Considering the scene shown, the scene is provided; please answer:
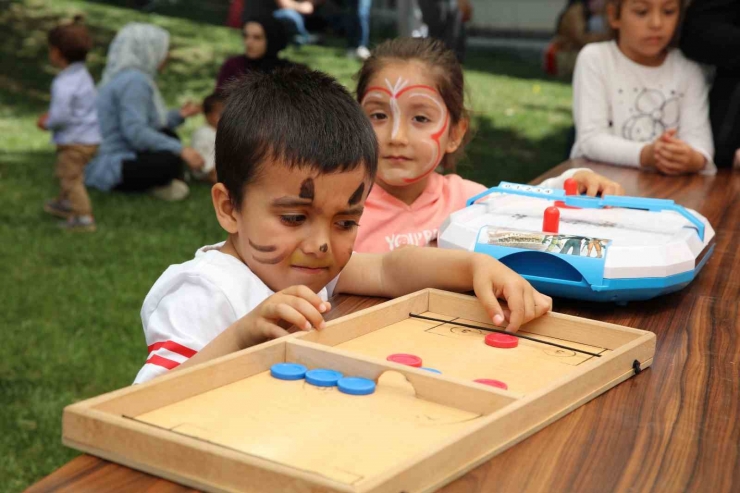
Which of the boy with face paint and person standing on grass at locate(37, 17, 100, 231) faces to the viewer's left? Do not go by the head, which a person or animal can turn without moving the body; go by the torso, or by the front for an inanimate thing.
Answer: the person standing on grass

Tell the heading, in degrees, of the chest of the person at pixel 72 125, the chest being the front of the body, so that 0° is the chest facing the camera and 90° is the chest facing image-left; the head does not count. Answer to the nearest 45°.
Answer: approximately 90°

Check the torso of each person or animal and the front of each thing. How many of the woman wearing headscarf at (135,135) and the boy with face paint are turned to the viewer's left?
0

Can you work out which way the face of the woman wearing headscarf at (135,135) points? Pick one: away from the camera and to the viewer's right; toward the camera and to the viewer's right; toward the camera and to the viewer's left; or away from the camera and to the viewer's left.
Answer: away from the camera and to the viewer's right

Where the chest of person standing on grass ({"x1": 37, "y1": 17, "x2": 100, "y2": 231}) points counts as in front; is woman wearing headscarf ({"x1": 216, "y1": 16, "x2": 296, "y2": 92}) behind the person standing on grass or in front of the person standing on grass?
behind

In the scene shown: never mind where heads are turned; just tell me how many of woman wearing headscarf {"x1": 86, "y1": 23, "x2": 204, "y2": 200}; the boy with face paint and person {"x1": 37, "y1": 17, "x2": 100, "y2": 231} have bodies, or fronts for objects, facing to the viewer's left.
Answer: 1

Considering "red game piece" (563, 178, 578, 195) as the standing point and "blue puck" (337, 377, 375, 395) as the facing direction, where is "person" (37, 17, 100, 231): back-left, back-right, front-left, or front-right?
back-right

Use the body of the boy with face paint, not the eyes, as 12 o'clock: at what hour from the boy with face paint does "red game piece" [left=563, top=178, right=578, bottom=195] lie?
The red game piece is roughly at 9 o'clock from the boy with face paint.

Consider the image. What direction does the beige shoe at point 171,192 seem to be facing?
to the viewer's right

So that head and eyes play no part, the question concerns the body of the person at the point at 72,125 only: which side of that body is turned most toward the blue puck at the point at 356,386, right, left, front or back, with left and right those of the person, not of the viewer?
left

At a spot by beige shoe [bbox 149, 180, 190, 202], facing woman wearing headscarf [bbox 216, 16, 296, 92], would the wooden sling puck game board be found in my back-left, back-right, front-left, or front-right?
back-right

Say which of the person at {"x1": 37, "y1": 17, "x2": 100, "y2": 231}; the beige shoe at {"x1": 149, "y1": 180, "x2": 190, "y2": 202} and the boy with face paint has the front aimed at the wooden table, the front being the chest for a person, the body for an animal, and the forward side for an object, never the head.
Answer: the boy with face paint

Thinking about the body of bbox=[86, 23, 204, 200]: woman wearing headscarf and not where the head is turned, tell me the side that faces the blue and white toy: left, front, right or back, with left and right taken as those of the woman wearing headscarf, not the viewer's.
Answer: right

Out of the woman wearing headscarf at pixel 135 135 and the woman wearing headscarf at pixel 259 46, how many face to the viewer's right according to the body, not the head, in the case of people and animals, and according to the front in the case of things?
1

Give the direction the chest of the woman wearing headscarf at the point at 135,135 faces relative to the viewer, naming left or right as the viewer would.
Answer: facing to the right of the viewer
